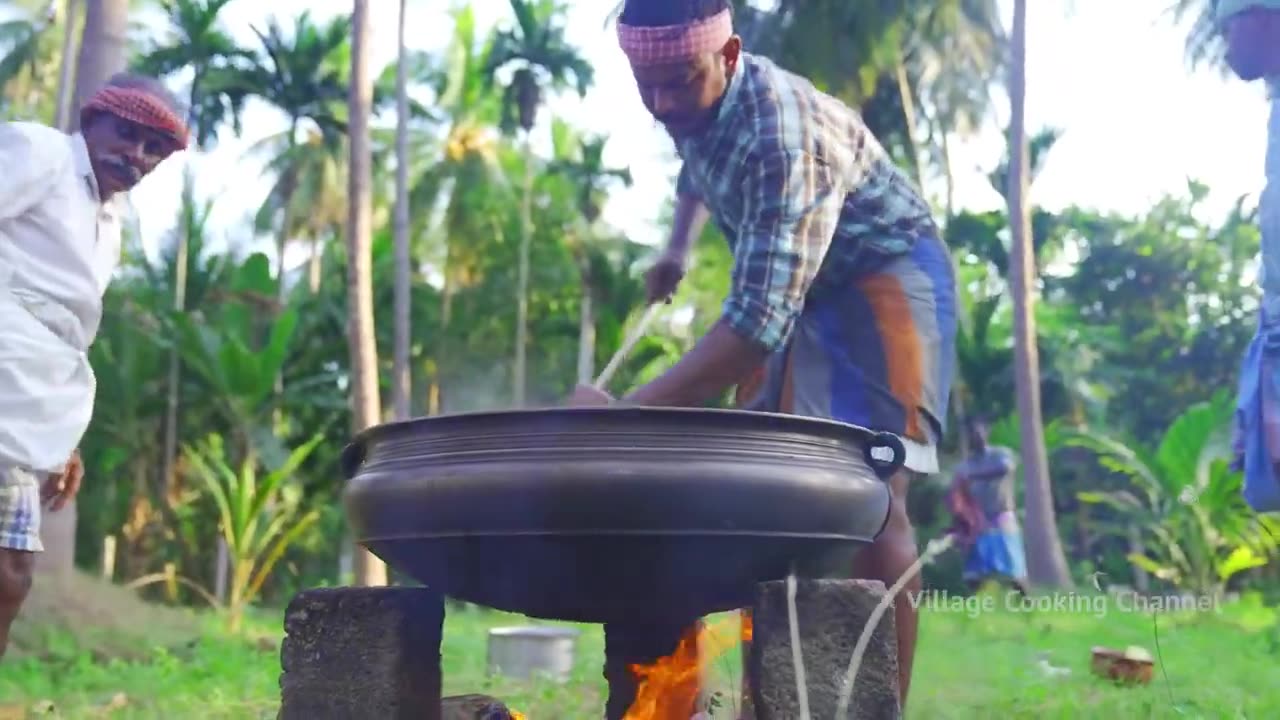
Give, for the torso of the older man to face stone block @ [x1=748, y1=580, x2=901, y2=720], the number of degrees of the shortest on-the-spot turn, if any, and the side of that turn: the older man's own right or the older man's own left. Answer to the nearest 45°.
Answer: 0° — they already face it

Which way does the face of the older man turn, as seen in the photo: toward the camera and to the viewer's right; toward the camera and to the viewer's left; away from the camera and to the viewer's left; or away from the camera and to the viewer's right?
toward the camera and to the viewer's right

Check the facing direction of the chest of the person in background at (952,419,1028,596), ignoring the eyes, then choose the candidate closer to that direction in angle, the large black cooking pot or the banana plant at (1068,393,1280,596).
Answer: the large black cooking pot

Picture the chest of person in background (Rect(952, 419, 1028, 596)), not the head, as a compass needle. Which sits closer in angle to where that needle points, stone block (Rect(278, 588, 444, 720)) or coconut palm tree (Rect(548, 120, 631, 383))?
the stone block

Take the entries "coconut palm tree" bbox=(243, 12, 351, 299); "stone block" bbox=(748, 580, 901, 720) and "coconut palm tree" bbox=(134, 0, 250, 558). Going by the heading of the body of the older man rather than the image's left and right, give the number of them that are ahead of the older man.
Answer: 1

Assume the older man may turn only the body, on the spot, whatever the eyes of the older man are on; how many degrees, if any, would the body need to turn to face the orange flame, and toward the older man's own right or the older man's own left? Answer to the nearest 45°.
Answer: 0° — they already face it

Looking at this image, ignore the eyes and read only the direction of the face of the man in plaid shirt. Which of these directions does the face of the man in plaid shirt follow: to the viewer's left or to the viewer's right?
to the viewer's left

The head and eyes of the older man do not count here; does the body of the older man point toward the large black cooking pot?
yes
